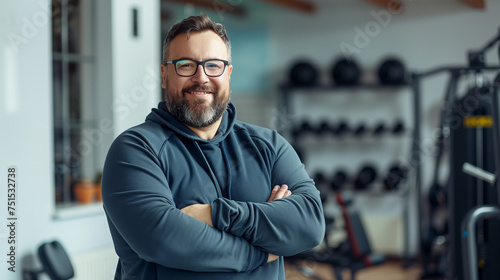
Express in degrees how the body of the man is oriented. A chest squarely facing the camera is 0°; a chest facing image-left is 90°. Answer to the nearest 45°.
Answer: approximately 0°

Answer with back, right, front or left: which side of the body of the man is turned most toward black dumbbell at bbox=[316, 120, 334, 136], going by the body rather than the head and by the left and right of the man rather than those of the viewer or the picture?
back

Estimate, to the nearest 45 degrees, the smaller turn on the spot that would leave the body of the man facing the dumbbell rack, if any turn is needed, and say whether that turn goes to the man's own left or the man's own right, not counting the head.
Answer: approximately 180°

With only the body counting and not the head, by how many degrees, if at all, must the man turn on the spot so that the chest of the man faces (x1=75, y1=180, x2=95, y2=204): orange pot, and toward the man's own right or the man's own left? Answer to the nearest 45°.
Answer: approximately 180°

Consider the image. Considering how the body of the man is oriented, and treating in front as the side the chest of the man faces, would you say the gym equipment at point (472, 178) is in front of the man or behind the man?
behind

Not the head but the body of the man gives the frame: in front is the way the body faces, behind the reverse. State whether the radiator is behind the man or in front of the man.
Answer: behind

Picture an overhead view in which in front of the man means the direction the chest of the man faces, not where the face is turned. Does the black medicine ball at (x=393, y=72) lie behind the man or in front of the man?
behind

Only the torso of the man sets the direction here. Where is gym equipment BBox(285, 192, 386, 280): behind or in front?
behind

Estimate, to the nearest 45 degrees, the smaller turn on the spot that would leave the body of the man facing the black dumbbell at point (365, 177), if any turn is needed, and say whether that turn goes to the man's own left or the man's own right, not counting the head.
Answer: approximately 180°

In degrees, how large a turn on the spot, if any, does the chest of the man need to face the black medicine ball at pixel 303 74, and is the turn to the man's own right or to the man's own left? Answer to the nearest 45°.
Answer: approximately 180°

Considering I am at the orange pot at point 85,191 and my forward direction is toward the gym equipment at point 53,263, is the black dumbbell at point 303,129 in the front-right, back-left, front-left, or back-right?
back-left

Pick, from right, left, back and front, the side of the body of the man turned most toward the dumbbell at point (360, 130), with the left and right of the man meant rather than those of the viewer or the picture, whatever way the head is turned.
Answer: back
